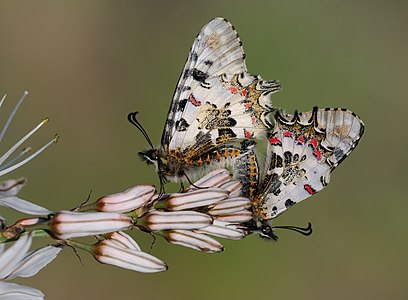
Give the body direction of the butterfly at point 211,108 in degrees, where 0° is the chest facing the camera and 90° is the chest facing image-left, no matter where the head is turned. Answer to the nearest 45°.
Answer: approximately 90°
